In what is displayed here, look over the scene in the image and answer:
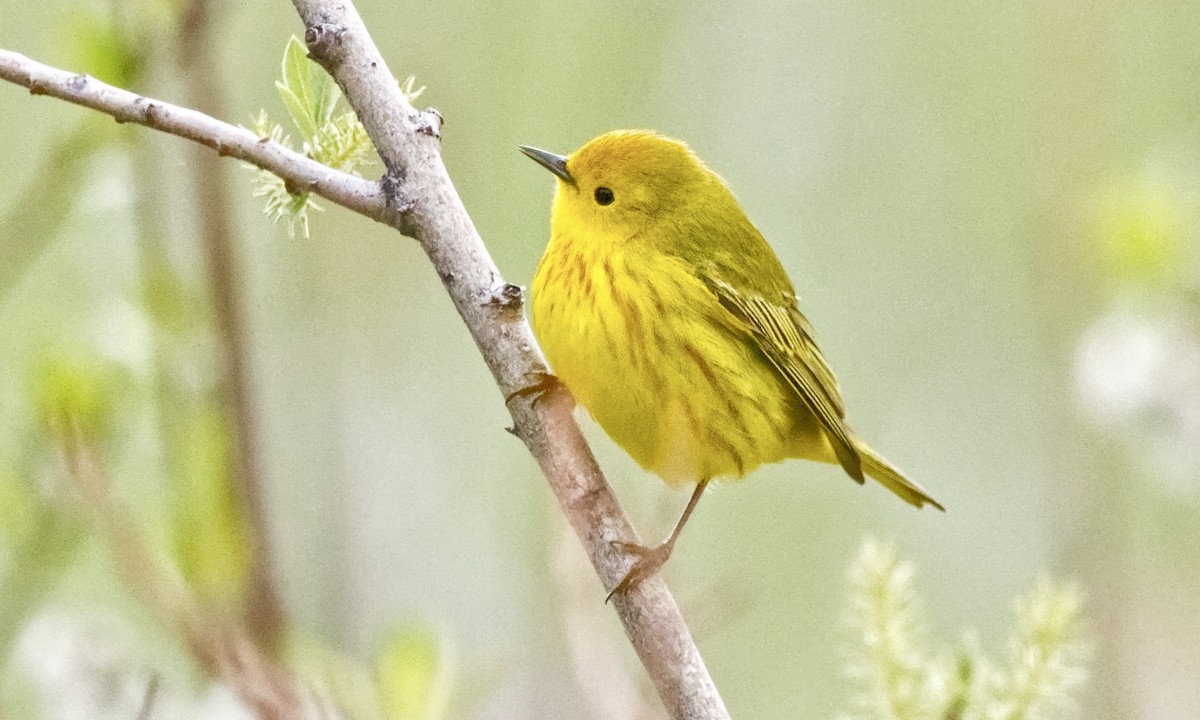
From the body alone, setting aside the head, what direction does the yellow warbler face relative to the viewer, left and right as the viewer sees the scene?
facing to the left of the viewer

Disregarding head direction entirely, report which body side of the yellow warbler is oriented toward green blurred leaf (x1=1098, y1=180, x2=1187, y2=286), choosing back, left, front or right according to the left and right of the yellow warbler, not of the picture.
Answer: back
